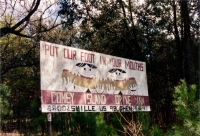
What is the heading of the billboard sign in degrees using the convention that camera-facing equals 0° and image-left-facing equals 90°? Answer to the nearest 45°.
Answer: approximately 315°
